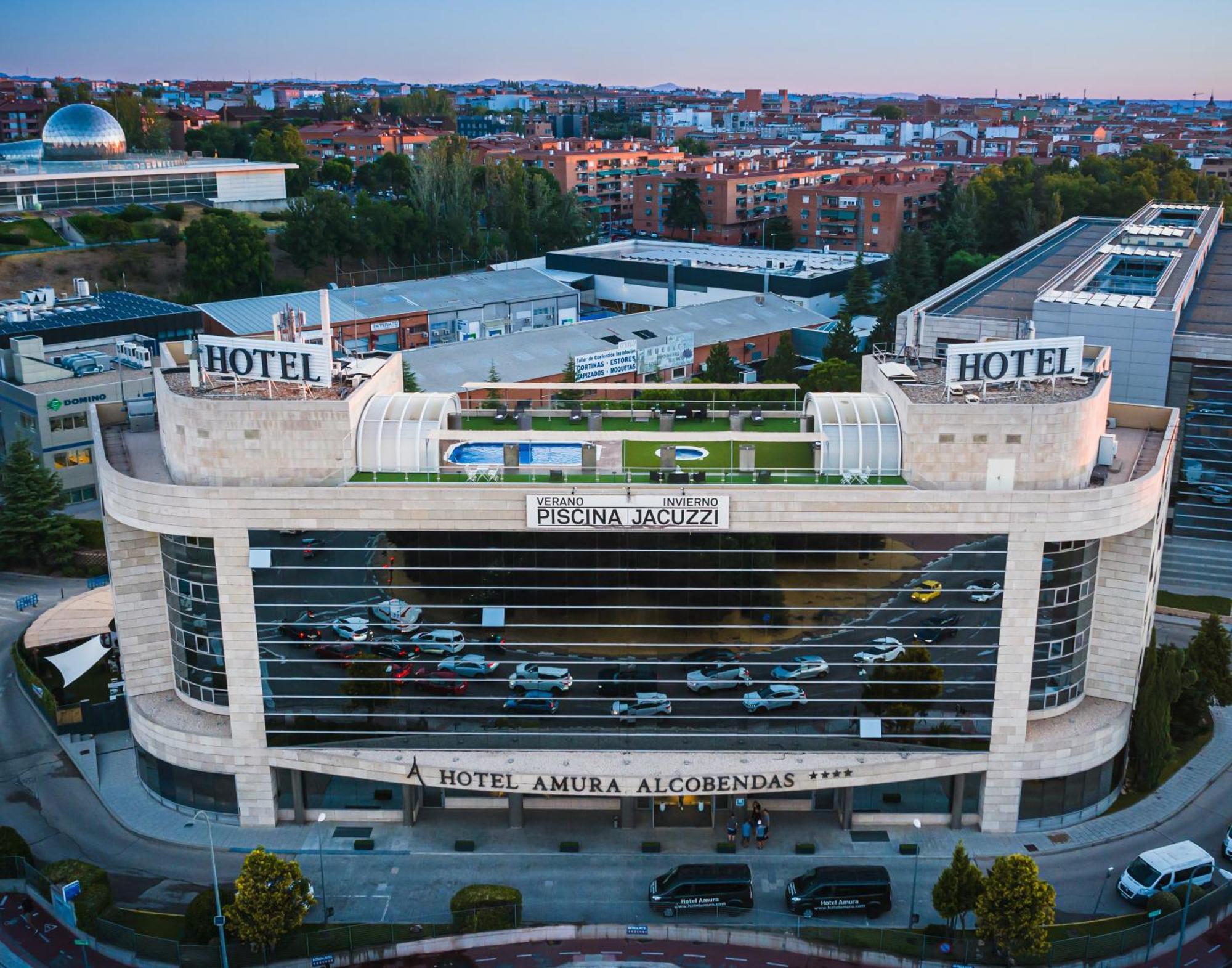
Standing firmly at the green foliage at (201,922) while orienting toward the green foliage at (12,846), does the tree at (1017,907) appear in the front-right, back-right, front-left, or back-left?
back-right

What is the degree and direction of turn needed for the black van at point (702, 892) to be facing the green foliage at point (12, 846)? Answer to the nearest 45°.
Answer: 0° — it already faces it

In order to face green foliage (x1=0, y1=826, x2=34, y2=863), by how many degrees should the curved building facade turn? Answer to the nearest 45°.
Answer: approximately 90° to its right

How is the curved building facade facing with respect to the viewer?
toward the camera

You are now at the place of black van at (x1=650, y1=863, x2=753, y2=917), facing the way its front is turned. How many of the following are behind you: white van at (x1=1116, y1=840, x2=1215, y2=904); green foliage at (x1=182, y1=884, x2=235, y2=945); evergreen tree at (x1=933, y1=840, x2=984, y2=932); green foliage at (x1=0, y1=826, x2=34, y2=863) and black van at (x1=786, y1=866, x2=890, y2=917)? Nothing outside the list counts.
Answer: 3

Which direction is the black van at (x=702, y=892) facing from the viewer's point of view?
to the viewer's left

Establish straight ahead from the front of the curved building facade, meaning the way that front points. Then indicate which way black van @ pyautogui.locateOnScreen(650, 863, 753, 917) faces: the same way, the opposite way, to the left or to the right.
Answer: to the right

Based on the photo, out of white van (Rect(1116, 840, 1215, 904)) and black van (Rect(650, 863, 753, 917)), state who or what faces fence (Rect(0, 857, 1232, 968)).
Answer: the white van

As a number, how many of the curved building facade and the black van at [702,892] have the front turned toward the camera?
1
